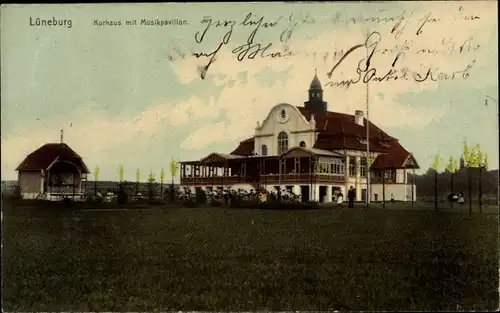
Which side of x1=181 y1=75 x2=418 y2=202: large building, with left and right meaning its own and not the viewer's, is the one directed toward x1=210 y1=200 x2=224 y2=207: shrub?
front

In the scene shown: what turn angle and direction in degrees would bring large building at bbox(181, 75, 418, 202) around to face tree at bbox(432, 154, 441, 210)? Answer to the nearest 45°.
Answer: approximately 90° to its left

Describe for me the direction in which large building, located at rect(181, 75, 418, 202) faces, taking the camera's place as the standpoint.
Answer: facing the viewer and to the left of the viewer

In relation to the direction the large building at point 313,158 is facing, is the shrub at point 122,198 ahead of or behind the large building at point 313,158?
ahead

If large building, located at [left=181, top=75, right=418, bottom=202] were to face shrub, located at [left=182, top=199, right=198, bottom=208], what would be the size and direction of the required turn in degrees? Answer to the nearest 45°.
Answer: approximately 45° to its right

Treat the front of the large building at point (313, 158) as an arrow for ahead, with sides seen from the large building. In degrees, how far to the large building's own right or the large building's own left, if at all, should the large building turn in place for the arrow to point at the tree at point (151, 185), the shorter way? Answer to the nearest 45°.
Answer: approximately 45° to the large building's own right

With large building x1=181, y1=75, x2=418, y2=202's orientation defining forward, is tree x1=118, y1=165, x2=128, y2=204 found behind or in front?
in front
